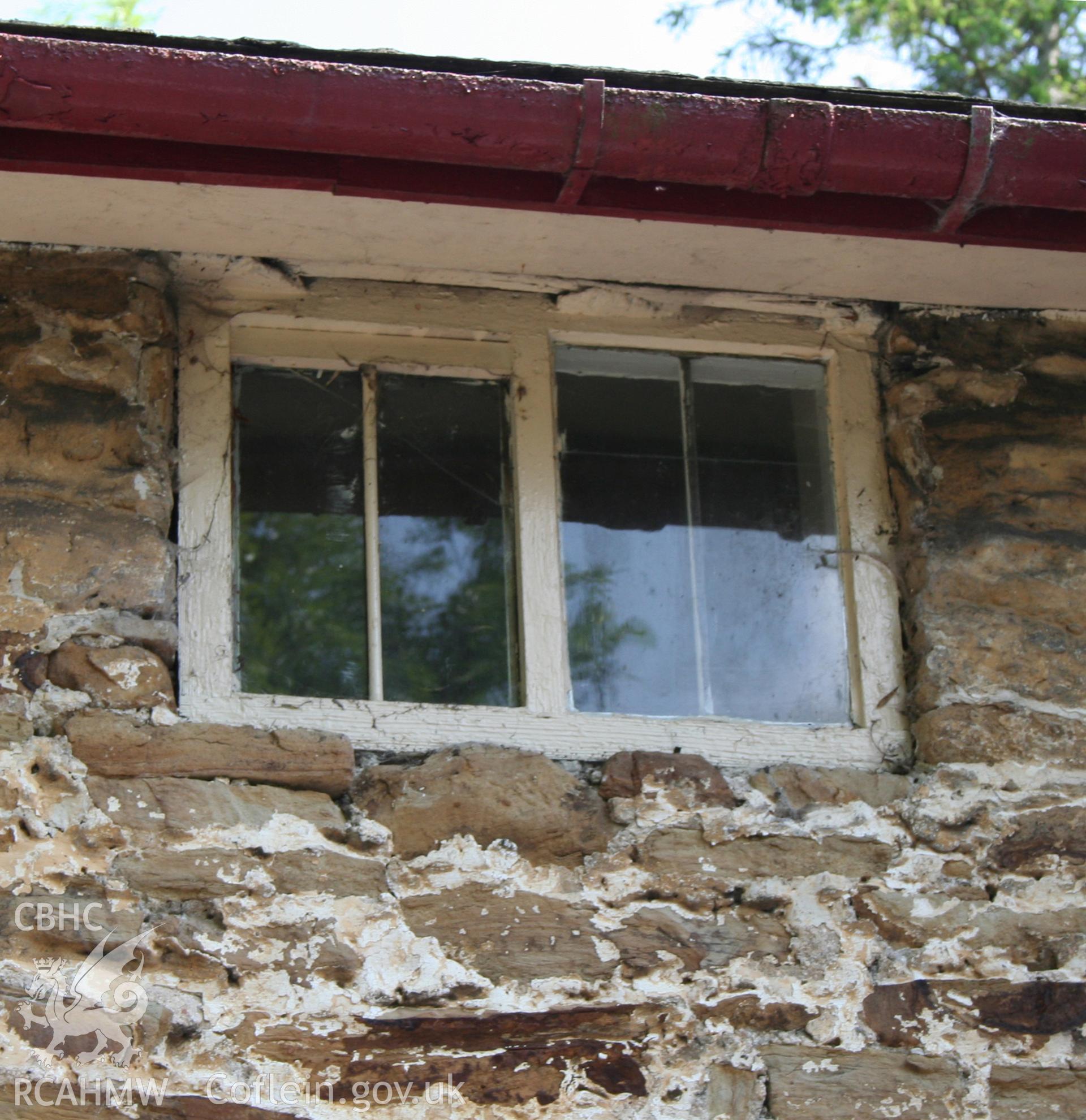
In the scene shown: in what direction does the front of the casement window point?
toward the camera

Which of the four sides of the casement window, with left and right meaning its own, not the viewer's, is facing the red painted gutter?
front
